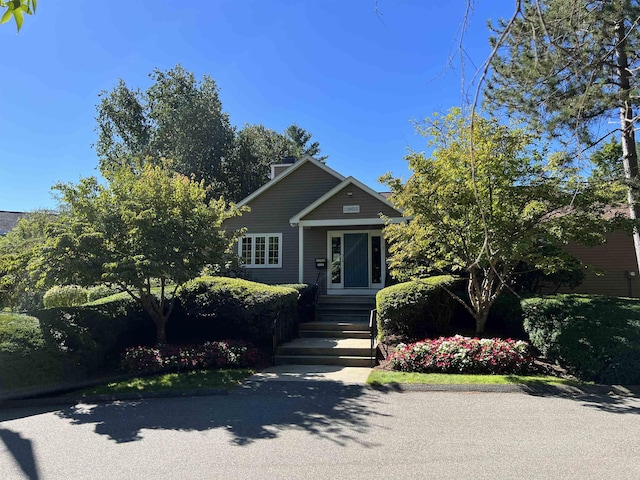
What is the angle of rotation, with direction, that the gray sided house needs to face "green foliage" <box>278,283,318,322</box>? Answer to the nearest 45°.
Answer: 0° — it already faces it

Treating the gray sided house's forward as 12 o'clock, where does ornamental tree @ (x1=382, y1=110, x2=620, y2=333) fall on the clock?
The ornamental tree is roughly at 11 o'clock from the gray sided house.

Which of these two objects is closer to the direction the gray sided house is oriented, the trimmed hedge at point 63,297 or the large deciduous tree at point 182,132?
the trimmed hedge

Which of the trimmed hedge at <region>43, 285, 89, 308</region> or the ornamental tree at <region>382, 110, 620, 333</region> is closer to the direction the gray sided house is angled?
the ornamental tree

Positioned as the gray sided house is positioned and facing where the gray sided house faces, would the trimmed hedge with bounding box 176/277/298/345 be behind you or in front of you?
in front

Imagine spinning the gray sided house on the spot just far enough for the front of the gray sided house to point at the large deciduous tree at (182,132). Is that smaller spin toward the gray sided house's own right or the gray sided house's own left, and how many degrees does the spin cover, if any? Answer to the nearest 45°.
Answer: approximately 135° to the gray sided house's own right

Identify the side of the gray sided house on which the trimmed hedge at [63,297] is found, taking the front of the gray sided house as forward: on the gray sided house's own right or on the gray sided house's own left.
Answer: on the gray sided house's own right

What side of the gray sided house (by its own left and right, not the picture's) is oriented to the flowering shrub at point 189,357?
front

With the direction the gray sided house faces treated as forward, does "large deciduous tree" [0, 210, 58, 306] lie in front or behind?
in front

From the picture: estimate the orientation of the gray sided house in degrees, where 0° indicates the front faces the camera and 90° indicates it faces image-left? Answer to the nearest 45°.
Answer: approximately 0°

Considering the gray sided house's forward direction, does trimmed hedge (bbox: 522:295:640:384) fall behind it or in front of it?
in front
